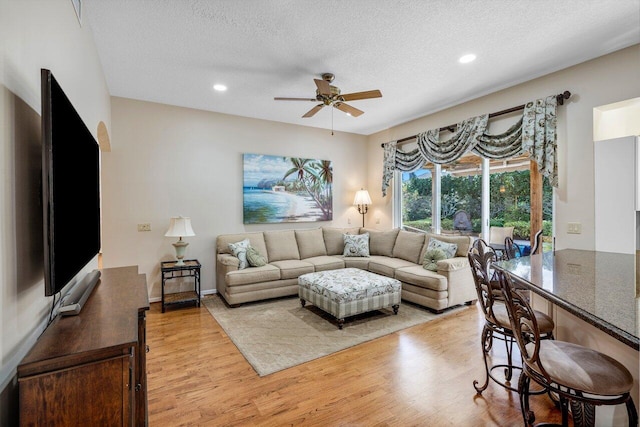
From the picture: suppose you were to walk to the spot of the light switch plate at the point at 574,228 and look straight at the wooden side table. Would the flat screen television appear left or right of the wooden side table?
left

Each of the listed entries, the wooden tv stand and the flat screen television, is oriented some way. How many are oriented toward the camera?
0

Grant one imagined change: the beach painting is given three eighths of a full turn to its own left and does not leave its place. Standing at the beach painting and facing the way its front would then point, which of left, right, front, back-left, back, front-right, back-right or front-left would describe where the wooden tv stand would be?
back

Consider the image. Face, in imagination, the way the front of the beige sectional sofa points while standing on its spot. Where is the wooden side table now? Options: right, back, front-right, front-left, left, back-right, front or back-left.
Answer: right

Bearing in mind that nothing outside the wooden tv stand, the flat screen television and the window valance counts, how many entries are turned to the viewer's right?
2

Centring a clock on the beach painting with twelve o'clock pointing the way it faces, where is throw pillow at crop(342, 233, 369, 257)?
The throw pillow is roughly at 11 o'clock from the beach painting.

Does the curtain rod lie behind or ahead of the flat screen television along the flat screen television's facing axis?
ahead

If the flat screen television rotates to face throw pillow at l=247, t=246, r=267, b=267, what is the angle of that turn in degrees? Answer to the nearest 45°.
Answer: approximately 45° to its left

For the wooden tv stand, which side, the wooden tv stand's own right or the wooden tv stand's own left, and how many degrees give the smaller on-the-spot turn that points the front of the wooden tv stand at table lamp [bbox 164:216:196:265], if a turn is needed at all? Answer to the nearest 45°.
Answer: approximately 90° to the wooden tv stand's own left

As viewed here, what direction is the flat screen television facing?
to the viewer's right

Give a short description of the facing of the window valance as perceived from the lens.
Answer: facing the viewer and to the left of the viewer

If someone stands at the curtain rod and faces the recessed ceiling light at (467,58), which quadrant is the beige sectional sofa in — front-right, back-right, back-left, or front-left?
front-right

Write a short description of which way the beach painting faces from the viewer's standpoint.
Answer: facing the viewer and to the right of the viewer

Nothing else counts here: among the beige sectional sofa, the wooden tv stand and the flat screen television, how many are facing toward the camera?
1

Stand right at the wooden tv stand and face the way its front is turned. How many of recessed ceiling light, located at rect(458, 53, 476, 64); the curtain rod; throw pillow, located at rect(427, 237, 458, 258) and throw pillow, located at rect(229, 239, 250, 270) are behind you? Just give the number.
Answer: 0

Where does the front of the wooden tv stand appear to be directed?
to the viewer's right

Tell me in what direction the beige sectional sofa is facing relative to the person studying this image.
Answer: facing the viewer
